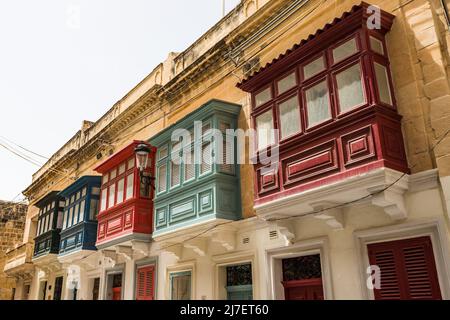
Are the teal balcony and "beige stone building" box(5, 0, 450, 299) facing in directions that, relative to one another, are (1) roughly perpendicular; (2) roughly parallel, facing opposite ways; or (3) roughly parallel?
roughly parallel

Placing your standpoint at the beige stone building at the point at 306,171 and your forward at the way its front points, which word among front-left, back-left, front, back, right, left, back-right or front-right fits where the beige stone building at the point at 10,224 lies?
right

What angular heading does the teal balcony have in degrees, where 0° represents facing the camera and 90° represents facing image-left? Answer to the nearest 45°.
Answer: approximately 45°

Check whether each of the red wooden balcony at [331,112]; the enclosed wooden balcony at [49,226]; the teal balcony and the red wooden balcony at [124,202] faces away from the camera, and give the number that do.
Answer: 0

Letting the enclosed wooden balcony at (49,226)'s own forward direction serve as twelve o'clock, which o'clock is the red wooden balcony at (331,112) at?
The red wooden balcony is roughly at 10 o'clock from the enclosed wooden balcony.

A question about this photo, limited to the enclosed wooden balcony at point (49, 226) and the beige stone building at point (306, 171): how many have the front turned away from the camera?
0

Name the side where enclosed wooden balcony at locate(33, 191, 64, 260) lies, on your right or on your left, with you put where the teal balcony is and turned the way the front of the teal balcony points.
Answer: on your right

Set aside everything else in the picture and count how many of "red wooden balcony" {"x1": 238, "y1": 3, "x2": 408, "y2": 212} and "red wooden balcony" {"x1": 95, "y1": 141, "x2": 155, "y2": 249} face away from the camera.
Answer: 0

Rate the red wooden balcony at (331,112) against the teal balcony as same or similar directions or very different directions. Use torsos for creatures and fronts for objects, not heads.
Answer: same or similar directions

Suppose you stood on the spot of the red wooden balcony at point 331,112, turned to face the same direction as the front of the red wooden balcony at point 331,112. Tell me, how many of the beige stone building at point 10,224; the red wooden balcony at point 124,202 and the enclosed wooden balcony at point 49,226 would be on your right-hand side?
3

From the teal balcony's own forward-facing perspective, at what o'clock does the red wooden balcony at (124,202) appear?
The red wooden balcony is roughly at 3 o'clock from the teal balcony.

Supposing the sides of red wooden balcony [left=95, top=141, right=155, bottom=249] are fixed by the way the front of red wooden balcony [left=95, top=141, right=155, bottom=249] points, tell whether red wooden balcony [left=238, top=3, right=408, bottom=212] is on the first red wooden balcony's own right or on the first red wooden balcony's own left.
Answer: on the first red wooden balcony's own left

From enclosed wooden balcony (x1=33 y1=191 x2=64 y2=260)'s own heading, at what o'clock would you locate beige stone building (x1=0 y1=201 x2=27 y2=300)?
The beige stone building is roughly at 4 o'clock from the enclosed wooden balcony.

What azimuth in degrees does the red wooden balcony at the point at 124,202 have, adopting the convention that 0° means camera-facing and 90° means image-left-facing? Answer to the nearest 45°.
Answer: approximately 45°

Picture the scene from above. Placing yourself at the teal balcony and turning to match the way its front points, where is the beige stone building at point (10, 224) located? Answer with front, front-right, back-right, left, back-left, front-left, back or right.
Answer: right

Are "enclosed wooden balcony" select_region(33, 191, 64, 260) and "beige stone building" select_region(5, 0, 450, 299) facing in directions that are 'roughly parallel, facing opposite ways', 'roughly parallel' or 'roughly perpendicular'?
roughly parallel
